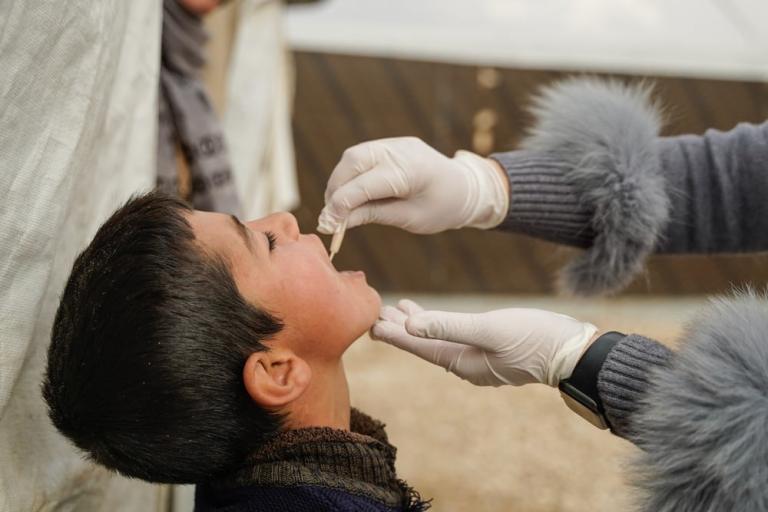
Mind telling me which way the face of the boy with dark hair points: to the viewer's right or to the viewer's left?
to the viewer's right

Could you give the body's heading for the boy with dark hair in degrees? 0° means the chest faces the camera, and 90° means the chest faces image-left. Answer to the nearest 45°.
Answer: approximately 270°
